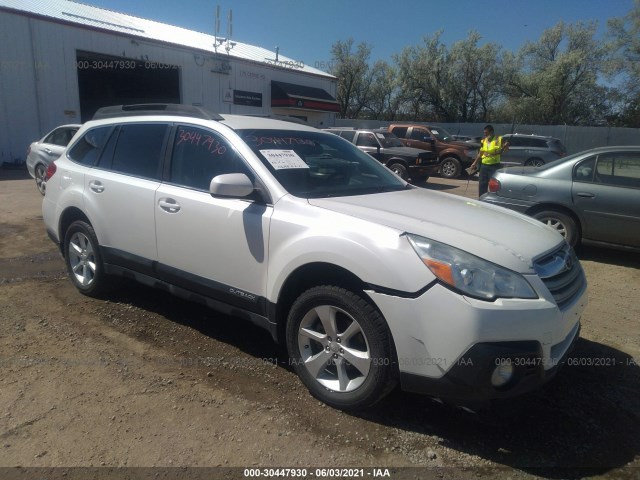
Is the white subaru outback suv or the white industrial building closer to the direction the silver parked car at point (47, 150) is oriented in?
the white subaru outback suv

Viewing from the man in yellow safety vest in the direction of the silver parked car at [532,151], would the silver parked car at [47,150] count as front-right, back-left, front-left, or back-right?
back-left

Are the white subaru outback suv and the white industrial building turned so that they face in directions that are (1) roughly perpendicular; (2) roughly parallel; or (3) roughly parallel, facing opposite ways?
roughly parallel

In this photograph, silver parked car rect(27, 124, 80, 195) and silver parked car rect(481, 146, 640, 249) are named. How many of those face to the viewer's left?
0

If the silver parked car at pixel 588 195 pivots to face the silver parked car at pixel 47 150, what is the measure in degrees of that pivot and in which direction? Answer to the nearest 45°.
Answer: approximately 180°

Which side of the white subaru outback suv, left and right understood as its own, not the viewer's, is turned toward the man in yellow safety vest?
left

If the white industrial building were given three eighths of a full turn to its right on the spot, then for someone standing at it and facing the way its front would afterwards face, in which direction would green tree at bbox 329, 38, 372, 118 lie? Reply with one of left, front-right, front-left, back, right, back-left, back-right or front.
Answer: back-right

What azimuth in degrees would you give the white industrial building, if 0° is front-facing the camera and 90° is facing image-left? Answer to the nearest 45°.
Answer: approximately 315°

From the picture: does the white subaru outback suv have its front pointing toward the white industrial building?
no

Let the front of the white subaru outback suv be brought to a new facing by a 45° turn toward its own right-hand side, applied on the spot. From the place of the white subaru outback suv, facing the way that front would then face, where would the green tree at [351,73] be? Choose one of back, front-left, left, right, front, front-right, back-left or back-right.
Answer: back

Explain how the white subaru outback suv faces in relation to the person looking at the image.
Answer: facing the viewer and to the right of the viewer

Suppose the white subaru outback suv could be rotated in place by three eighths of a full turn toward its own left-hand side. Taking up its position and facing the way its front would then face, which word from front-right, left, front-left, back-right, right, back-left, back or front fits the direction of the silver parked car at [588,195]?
front-right

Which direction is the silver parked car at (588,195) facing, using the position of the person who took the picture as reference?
facing to the right of the viewer
